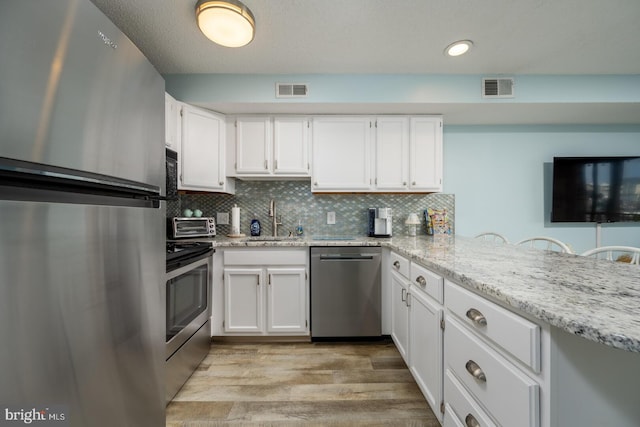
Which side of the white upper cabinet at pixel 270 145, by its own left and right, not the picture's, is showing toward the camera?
front

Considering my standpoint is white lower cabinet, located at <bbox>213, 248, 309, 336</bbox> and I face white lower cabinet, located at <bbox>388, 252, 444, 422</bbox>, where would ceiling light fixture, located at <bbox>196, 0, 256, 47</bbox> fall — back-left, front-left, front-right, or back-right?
front-right

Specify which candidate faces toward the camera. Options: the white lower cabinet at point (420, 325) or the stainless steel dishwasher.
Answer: the stainless steel dishwasher

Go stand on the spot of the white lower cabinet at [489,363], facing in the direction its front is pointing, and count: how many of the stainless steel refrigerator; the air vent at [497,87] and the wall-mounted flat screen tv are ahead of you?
1

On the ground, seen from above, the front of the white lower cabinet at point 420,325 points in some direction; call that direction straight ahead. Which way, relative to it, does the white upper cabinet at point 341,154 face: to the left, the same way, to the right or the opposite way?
to the left

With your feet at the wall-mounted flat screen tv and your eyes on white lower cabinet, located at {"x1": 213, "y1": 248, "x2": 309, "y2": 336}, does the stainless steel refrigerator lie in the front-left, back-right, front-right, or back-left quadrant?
front-left

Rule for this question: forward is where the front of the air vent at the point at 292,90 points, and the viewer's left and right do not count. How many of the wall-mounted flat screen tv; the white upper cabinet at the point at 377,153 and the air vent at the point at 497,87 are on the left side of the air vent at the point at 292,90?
3

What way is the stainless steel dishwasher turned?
toward the camera

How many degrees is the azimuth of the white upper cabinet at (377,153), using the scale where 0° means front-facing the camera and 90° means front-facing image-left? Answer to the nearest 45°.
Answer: approximately 0°

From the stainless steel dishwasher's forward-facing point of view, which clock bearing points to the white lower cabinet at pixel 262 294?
The white lower cabinet is roughly at 3 o'clock from the stainless steel dishwasher.

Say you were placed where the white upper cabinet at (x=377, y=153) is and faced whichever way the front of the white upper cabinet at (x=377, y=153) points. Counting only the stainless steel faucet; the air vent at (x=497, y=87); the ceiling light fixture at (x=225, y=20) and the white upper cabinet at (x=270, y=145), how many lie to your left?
1

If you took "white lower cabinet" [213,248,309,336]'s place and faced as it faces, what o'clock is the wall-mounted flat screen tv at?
The wall-mounted flat screen tv is roughly at 9 o'clock from the white lower cabinet.

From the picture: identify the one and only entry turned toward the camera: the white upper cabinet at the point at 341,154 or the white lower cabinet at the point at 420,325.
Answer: the white upper cabinet

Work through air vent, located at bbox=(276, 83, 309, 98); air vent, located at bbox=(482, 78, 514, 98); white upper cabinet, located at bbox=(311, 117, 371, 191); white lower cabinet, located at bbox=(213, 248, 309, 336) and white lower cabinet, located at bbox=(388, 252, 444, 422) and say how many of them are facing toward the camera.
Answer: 4

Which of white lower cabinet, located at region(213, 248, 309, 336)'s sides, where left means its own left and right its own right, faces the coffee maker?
left

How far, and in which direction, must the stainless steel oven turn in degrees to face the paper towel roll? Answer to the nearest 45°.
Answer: approximately 90° to its left

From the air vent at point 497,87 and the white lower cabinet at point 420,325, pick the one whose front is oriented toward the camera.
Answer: the air vent
